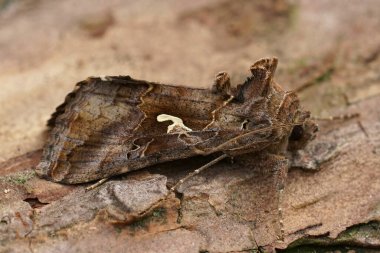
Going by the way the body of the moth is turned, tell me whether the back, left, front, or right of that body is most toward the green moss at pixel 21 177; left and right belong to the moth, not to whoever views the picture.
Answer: back

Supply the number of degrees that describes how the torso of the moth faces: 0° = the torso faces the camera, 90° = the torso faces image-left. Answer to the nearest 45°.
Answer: approximately 270°

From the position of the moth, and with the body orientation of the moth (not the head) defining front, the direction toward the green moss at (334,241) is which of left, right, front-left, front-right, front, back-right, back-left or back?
front
